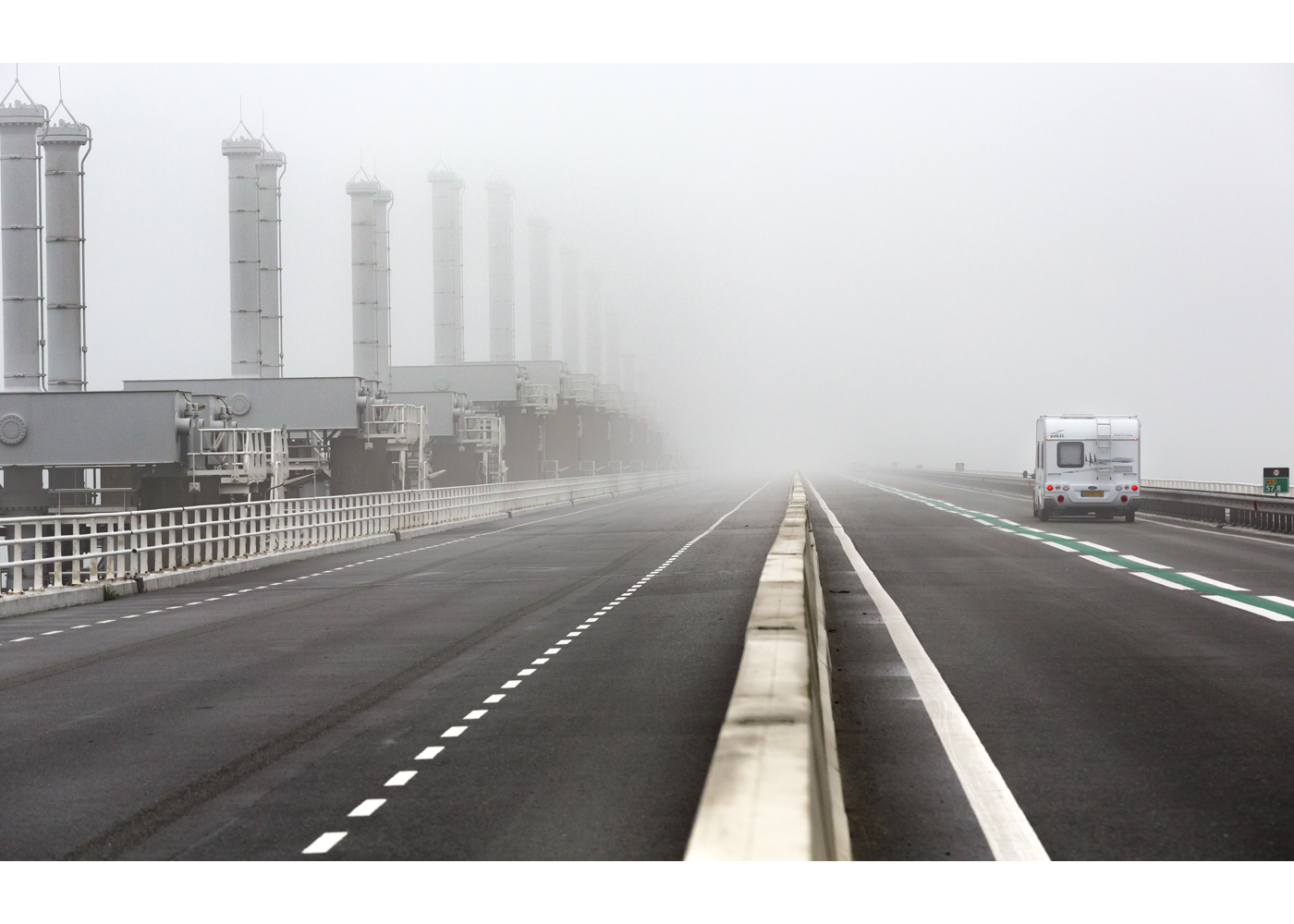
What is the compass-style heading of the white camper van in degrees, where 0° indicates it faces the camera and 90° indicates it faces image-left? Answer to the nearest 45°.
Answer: approximately 180°

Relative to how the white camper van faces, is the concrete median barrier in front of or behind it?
behind

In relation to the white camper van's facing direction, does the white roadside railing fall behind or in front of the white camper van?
behind
